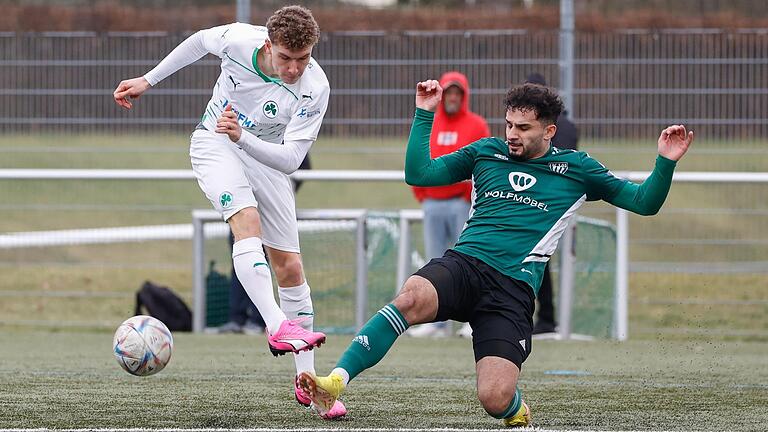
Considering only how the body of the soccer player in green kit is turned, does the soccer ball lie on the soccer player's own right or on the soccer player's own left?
on the soccer player's own right

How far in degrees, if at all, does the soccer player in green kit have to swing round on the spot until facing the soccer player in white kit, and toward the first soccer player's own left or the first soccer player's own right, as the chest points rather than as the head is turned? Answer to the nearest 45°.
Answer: approximately 90° to the first soccer player's own right

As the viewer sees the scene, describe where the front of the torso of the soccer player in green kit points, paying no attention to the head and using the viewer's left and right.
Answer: facing the viewer and to the left of the viewer

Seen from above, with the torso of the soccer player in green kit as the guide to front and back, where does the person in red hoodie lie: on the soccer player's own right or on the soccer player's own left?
on the soccer player's own right

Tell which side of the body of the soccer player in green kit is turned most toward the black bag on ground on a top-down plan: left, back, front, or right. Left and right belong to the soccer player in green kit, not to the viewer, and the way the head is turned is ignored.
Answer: right

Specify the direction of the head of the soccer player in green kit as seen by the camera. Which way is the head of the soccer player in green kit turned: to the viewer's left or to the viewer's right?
to the viewer's left

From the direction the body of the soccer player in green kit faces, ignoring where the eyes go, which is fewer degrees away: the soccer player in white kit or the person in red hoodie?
the soccer player in white kit

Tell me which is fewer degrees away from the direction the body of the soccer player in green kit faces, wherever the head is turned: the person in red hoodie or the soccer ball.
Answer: the soccer ball
